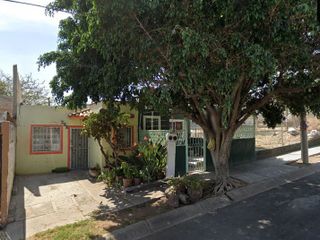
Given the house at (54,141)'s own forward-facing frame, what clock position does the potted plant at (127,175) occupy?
The potted plant is roughly at 11 o'clock from the house.

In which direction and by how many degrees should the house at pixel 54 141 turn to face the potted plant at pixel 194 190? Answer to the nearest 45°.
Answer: approximately 45° to its left

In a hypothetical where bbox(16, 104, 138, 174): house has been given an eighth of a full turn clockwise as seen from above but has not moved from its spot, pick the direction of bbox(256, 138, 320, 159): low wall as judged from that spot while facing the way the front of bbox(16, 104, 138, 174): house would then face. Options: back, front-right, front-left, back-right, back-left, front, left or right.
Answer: back-left

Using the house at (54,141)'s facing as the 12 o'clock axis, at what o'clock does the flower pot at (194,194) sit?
The flower pot is roughly at 11 o'clock from the house.

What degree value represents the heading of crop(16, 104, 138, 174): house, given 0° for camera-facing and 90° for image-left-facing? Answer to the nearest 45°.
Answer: approximately 0°

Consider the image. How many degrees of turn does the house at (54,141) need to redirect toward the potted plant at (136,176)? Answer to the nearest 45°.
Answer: approximately 45° to its left

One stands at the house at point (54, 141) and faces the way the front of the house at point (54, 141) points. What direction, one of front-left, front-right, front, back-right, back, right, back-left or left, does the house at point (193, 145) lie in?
front-left
